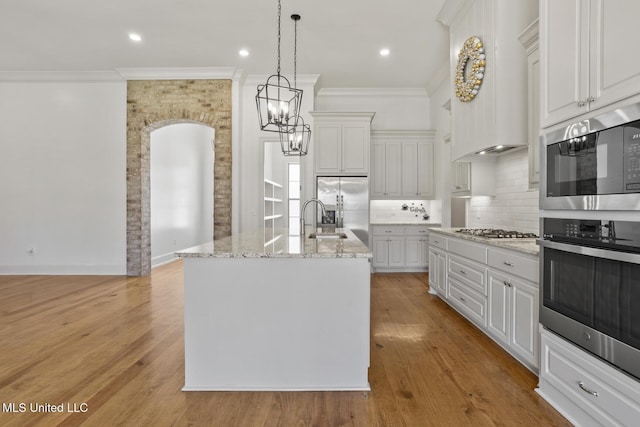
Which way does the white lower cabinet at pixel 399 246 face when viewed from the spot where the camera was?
facing the viewer

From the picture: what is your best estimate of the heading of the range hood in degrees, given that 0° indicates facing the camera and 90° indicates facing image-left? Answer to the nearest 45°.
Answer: approximately 45°

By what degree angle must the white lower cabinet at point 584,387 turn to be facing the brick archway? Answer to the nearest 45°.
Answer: approximately 45° to its right

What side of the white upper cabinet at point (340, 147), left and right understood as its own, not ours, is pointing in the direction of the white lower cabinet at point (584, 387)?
front

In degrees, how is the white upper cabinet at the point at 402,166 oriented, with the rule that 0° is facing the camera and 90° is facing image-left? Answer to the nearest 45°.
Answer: approximately 0°

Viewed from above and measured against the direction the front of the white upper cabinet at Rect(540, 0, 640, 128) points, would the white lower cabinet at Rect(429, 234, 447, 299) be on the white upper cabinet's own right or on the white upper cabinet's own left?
on the white upper cabinet's own right

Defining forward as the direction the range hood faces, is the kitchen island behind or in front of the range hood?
in front

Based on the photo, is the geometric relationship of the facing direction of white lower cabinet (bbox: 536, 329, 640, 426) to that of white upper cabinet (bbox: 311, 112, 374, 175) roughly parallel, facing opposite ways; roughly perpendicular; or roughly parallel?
roughly perpendicular

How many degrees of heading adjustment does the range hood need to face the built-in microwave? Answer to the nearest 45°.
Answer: approximately 45° to its left

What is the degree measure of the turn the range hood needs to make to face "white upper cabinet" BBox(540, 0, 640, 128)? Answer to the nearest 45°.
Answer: approximately 45° to its left

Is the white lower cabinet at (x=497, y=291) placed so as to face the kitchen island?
yes

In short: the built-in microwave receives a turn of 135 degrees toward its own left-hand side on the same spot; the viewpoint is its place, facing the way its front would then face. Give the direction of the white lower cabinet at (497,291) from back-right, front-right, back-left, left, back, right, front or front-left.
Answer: back-left

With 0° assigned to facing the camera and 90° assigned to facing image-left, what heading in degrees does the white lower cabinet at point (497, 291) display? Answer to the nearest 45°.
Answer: approximately 45°
